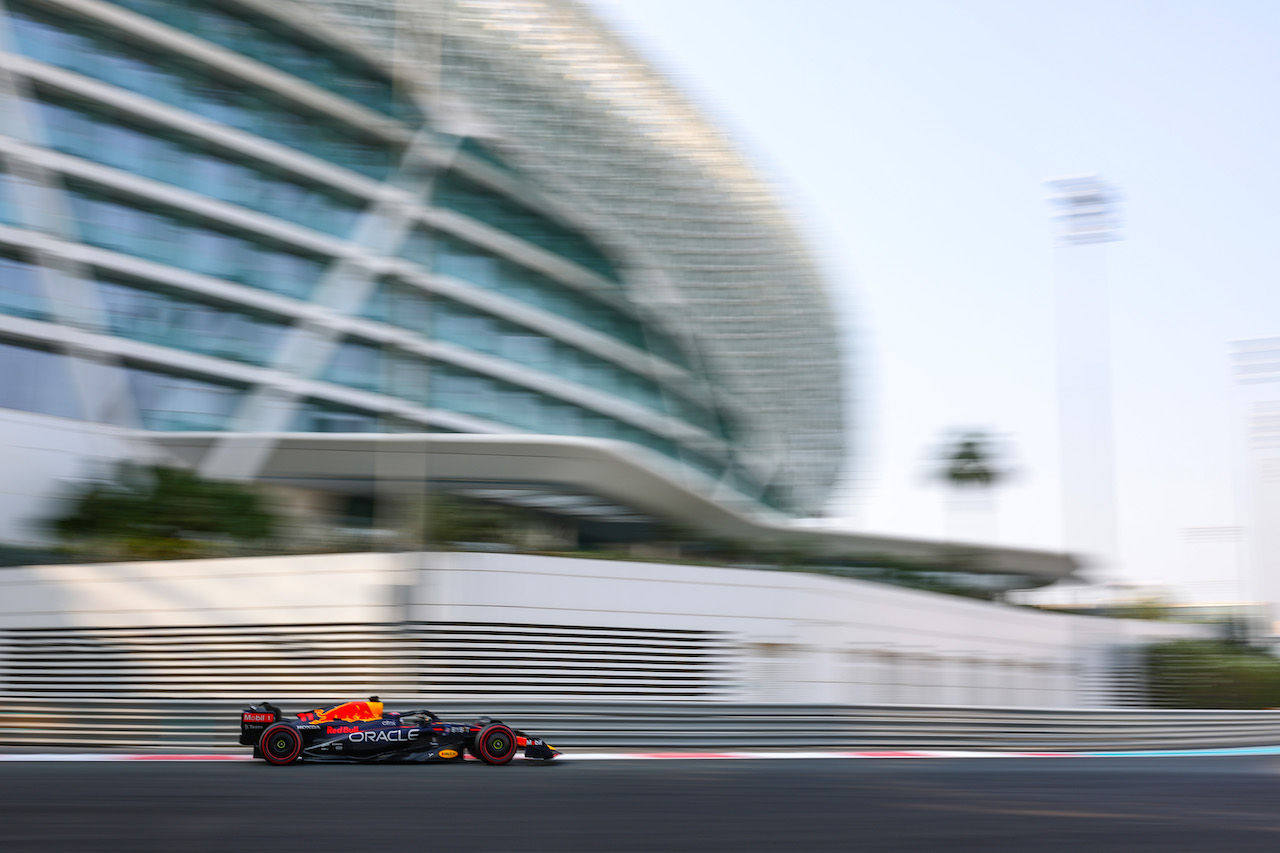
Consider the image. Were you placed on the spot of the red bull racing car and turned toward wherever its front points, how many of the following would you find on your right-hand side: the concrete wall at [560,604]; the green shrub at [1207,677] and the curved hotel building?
0

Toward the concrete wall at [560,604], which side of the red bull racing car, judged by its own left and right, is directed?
left

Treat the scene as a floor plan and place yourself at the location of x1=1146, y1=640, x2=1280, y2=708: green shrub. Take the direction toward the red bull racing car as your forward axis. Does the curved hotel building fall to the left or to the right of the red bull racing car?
right

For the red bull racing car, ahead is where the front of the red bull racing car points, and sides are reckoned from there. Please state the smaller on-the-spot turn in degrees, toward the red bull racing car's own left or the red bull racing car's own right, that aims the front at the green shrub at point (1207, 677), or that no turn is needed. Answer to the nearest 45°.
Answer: approximately 45° to the red bull racing car's own left

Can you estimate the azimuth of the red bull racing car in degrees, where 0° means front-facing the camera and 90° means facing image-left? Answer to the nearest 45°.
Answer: approximately 270°

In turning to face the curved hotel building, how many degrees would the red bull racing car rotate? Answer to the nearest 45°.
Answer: approximately 90° to its left
